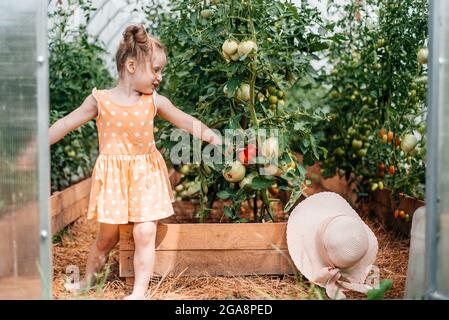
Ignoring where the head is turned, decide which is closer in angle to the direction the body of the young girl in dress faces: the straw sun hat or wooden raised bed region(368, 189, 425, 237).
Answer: the straw sun hat

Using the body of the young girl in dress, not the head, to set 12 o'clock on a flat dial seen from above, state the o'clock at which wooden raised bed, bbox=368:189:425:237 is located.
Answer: The wooden raised bed is roughly at 8 o'clock from the young girl in dress.

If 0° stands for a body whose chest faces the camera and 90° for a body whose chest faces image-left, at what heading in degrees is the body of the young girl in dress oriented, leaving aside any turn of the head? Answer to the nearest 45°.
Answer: approximately 0°

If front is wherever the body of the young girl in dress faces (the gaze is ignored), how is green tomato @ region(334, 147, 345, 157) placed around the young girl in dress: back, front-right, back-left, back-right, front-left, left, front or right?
back-left

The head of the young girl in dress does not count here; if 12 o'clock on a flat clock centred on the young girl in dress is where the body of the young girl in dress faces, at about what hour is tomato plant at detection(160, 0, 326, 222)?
The tomato plant is roughly at 8 o'clock from the young girl in dress.

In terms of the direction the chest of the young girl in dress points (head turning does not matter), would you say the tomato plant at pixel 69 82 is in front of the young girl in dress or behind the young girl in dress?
behind

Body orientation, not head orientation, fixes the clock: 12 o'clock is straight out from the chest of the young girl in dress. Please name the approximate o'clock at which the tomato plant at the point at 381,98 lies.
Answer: The tomato plant is roughly at 8 o'clock from the young girl in dress.
